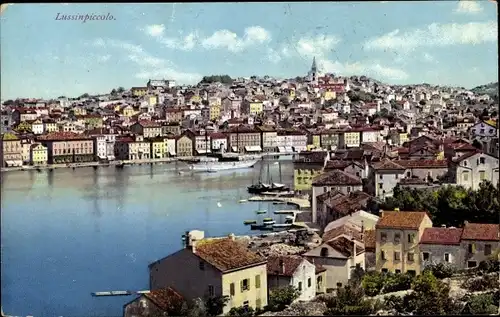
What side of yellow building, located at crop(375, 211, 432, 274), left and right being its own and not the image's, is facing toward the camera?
front

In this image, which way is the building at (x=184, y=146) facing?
toward the camera

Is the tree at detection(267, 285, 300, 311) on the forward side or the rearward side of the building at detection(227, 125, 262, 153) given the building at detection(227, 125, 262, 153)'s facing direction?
on the forward side

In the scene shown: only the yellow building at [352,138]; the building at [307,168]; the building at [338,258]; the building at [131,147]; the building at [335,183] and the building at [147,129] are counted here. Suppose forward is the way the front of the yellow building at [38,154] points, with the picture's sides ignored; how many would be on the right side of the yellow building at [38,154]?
0

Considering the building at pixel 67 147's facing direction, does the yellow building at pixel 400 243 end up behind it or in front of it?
in front

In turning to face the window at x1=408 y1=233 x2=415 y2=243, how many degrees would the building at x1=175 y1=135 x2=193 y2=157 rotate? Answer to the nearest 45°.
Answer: approximately 45° to its left

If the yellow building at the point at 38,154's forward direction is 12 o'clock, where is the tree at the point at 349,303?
The tree is roughly at 11 o'clock from the yellow building.

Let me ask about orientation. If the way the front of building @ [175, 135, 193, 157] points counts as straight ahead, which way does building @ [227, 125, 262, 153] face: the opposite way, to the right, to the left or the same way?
the same way

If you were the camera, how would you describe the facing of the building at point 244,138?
facing the viewer

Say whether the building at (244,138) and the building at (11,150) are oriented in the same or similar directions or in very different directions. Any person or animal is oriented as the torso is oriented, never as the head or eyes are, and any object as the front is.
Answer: same or similar directions

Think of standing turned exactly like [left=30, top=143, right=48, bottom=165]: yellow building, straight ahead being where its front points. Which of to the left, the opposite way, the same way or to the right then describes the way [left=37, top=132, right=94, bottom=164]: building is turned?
the same way

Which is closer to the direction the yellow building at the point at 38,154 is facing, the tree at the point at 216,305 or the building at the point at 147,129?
the tree

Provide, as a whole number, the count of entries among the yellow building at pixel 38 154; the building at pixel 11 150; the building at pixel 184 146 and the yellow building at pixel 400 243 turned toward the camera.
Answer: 4
